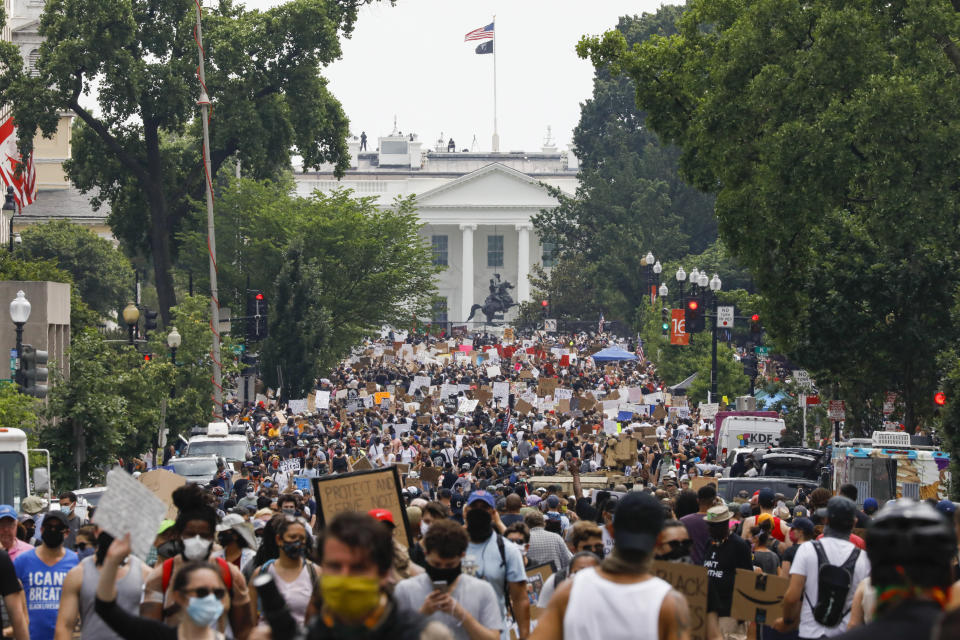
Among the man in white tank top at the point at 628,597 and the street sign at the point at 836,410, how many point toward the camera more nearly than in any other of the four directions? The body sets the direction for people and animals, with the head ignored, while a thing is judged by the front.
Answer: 1

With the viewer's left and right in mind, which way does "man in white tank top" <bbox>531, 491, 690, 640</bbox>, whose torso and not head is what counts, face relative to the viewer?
facing away from the viewer

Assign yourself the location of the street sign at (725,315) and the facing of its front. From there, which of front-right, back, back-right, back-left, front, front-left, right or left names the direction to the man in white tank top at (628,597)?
front

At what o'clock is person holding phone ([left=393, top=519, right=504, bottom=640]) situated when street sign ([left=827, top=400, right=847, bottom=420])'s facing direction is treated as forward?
The person holding phone is roughly at 12 o'clock from the street sign.

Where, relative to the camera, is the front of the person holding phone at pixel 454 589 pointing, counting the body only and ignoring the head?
toward the camera

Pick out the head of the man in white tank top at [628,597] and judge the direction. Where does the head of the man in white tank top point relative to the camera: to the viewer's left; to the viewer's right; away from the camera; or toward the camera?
away from the camera

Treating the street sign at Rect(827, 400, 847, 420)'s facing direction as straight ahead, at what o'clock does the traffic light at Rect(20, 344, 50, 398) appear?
The traffic light is roughly at 2 o'clock from the street sign.

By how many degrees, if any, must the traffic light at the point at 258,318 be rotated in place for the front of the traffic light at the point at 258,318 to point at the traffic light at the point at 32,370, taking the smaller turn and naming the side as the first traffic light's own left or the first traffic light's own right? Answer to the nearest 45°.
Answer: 0° — it already faces it

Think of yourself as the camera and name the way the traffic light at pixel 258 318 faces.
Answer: facing the viewer

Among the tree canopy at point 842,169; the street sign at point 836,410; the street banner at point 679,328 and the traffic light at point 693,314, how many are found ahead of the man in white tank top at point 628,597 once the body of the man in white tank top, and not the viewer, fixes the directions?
4

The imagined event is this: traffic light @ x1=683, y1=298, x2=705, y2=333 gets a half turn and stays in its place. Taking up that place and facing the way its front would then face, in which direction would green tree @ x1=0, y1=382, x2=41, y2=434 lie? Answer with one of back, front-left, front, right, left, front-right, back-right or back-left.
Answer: back-left
